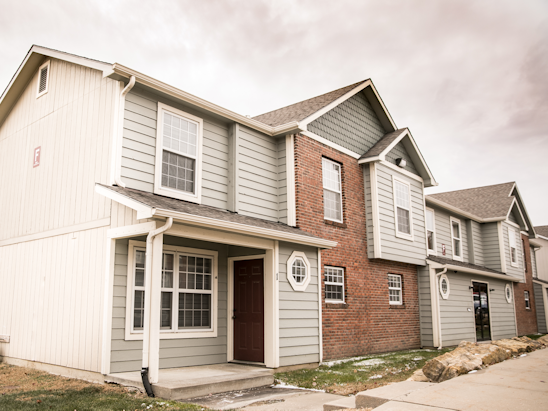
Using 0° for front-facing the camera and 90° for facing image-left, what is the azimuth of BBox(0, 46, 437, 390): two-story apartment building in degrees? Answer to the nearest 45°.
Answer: approximately 315°

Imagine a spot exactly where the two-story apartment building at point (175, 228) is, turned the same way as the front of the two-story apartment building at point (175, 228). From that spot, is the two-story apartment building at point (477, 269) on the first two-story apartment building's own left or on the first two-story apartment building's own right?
on the first two-story apartment building's own left

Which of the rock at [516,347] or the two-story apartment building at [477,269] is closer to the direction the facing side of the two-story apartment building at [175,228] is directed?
the rock

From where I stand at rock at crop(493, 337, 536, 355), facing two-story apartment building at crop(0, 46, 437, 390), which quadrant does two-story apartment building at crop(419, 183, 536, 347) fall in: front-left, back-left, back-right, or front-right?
back-right

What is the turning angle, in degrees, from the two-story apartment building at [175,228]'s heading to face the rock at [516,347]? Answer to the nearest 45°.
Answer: approximately 45° to its left
